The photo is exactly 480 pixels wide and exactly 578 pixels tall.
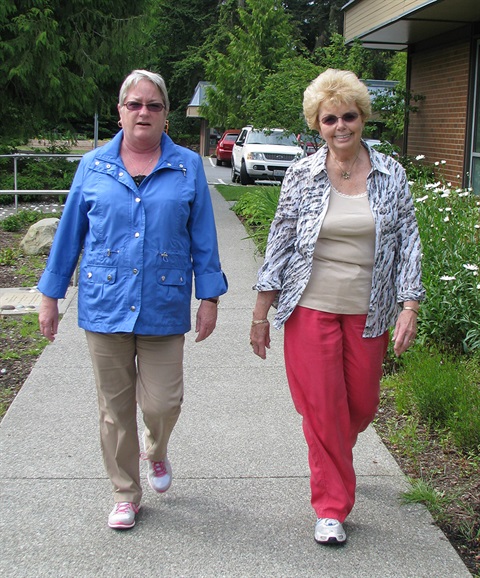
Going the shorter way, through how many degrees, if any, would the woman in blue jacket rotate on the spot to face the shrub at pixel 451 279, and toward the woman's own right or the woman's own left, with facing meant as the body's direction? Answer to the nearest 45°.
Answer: approximately 135° to the woman's own left

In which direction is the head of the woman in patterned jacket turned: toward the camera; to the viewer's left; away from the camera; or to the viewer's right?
toward the camera

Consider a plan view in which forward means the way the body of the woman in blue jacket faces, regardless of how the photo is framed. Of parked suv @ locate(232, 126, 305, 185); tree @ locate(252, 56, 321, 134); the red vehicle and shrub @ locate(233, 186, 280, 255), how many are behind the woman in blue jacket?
4

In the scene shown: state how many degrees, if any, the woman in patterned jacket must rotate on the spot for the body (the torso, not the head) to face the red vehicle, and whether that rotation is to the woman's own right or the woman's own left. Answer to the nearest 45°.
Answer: approximately 180°

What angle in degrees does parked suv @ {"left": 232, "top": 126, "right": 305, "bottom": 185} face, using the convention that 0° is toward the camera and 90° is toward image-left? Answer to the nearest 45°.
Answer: approximately 315°

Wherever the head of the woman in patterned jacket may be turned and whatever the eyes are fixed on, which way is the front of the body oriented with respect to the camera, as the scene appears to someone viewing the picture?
toward the camera

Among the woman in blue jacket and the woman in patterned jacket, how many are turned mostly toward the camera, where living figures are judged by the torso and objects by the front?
2

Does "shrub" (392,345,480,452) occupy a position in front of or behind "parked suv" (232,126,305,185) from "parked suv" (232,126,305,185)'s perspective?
in front

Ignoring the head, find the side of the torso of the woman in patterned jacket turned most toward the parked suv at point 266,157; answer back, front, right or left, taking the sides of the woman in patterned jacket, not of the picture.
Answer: back

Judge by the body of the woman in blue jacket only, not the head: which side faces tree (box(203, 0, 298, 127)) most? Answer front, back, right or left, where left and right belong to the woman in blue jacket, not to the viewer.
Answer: back

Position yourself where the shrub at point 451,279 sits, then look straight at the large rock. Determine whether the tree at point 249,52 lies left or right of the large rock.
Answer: right

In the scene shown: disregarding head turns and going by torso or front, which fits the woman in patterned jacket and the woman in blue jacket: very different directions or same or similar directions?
same or similar directions

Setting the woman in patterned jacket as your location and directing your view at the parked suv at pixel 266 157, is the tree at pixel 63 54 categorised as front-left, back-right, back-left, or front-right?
front-left

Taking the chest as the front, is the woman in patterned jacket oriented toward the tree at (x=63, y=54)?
no

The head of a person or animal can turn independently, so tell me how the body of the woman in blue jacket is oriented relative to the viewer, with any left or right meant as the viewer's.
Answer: facing the viewer

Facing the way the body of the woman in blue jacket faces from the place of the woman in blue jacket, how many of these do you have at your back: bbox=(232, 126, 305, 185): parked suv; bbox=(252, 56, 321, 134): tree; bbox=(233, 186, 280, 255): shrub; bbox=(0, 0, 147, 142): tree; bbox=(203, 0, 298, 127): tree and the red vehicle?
6

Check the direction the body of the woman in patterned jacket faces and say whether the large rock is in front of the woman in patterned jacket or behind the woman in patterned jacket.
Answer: behind

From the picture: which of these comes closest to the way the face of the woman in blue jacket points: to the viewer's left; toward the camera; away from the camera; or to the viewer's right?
toward the camera
